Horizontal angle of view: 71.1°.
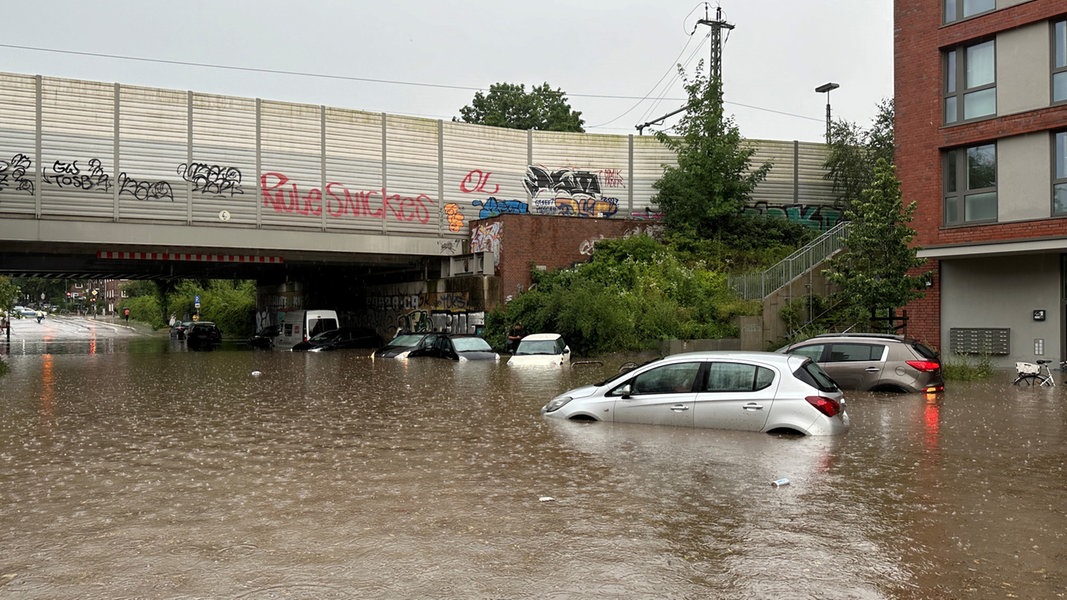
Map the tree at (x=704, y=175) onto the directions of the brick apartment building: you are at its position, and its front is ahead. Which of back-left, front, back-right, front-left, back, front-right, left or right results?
right

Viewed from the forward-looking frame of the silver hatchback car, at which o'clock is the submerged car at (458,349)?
The submerged car is roughly at 2 o'clock from the silver hatchback car.

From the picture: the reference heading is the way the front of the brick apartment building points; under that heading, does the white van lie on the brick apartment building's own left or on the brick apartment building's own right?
on the brick apartment building's own right

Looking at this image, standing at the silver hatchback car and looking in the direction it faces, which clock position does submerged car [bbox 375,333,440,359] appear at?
The submerged car is roughly at 2 o'clock from the silver hatchback car.

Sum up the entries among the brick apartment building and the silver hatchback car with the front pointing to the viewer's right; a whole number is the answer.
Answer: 0

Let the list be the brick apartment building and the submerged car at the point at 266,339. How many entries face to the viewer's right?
0

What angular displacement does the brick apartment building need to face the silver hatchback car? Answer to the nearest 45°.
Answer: approximately 45° to its left

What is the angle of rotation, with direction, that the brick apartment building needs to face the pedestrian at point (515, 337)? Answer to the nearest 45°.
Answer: approximately 45° to its right

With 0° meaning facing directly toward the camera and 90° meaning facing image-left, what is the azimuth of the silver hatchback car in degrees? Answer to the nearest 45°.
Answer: approximately 90°

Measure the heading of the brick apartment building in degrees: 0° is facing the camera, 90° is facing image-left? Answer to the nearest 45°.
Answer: approximately 45°

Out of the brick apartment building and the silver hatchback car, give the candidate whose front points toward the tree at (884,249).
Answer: the brick apartment building
